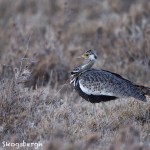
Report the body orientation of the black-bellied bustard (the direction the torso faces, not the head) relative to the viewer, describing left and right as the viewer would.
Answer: facing to the left of the viewer
